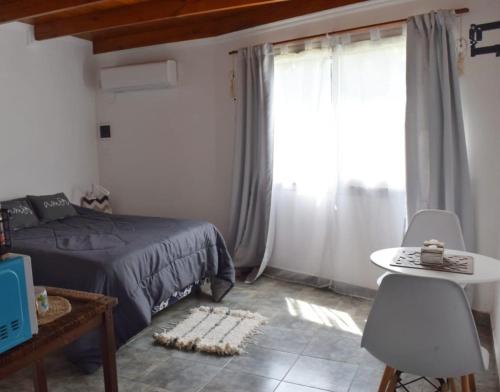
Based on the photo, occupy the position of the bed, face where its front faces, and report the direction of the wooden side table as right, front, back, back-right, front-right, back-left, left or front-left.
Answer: front-right

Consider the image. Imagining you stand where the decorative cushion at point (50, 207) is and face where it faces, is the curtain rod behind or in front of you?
in front

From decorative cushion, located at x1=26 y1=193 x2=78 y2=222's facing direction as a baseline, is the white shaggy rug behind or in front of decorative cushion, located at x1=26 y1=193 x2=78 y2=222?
in front

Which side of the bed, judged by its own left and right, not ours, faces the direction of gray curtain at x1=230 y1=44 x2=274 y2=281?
left

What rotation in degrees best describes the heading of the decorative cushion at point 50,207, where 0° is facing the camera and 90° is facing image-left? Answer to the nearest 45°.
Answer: approximately 315°

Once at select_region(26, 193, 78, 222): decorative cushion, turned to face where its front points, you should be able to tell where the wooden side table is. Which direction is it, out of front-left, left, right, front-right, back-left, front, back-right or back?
front-right

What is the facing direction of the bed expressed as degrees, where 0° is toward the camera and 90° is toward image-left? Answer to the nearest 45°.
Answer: approximately 315°

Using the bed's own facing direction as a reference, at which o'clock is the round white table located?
The round white table is roughly at 12 o'clock from the bed.
